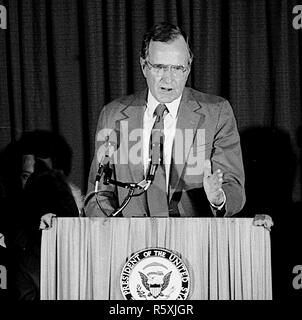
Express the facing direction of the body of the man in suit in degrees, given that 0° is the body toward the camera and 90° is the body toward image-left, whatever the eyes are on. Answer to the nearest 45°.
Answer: approximately 0°
